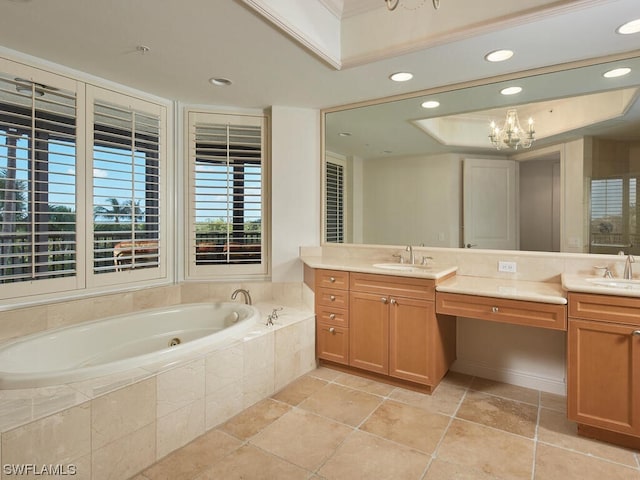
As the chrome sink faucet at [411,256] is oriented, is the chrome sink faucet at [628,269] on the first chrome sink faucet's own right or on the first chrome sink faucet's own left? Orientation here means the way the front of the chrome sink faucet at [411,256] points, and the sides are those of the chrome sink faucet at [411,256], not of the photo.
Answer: on the first chrome sink faucet's own left

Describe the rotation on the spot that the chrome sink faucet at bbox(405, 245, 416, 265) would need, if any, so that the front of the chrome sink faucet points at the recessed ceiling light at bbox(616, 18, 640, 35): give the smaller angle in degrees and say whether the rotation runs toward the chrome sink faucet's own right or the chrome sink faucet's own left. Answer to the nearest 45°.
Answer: approximately 90° to the chrome sink faucet's own left

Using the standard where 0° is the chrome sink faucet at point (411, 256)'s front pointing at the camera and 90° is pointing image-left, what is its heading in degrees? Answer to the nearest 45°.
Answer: approximately 45°
